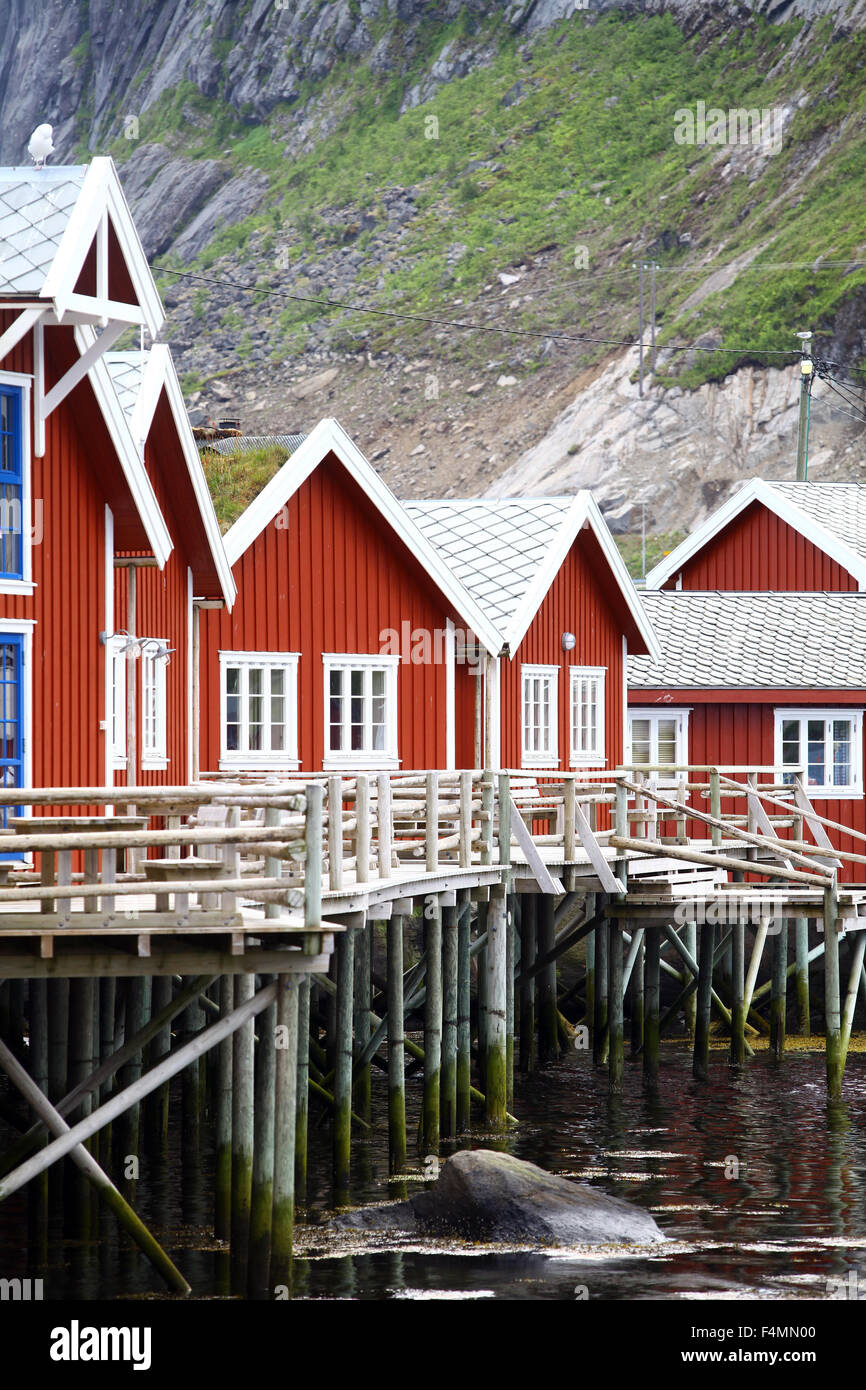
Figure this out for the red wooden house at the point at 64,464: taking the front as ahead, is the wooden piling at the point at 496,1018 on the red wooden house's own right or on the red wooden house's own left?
on the red wooden house's own left

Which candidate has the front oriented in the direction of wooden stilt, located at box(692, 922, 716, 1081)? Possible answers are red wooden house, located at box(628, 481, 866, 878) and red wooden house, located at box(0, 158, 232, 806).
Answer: red wooden house, located at box(628, 481, 866, 878)

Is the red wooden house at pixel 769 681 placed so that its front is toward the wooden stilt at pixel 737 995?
yes

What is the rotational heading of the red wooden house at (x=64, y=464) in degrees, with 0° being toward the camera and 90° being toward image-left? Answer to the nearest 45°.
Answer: approximately 315°

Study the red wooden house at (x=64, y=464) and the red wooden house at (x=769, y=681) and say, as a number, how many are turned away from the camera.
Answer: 0

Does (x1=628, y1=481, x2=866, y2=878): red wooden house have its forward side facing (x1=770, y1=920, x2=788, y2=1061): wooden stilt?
yes

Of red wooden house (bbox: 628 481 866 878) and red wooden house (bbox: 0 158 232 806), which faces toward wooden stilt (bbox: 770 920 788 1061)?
red wooden house (bbox: 628 481 866 878)

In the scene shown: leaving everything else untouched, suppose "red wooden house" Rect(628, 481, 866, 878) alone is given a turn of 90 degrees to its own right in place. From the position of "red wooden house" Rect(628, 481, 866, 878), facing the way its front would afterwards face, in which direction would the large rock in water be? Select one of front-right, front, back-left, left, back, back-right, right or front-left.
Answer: left

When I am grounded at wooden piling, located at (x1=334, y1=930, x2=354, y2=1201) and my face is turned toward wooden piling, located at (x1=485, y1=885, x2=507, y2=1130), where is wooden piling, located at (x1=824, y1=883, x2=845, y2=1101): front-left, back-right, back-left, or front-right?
front-right

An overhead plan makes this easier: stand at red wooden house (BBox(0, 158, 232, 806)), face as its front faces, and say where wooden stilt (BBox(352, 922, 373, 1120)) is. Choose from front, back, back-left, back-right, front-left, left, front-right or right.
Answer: left

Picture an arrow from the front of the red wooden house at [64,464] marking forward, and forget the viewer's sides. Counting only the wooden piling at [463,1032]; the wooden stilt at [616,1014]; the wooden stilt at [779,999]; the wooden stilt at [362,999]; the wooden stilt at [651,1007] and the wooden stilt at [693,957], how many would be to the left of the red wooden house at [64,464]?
6

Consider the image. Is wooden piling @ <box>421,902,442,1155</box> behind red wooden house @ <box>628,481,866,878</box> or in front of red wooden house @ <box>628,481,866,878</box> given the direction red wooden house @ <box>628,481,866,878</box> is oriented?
in front

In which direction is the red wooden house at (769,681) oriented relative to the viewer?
toward the camera

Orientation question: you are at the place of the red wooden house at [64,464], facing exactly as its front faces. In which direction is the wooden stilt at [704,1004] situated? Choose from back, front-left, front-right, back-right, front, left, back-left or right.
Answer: left

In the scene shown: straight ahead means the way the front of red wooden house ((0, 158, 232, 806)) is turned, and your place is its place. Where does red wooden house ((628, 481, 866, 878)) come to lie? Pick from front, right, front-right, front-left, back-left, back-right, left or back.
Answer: left

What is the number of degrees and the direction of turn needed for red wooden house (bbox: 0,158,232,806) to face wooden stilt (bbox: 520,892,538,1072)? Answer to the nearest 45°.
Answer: approximately 90° to its left

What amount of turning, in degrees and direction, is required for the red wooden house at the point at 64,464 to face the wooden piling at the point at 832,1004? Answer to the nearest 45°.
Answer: approximately 90° to its left
